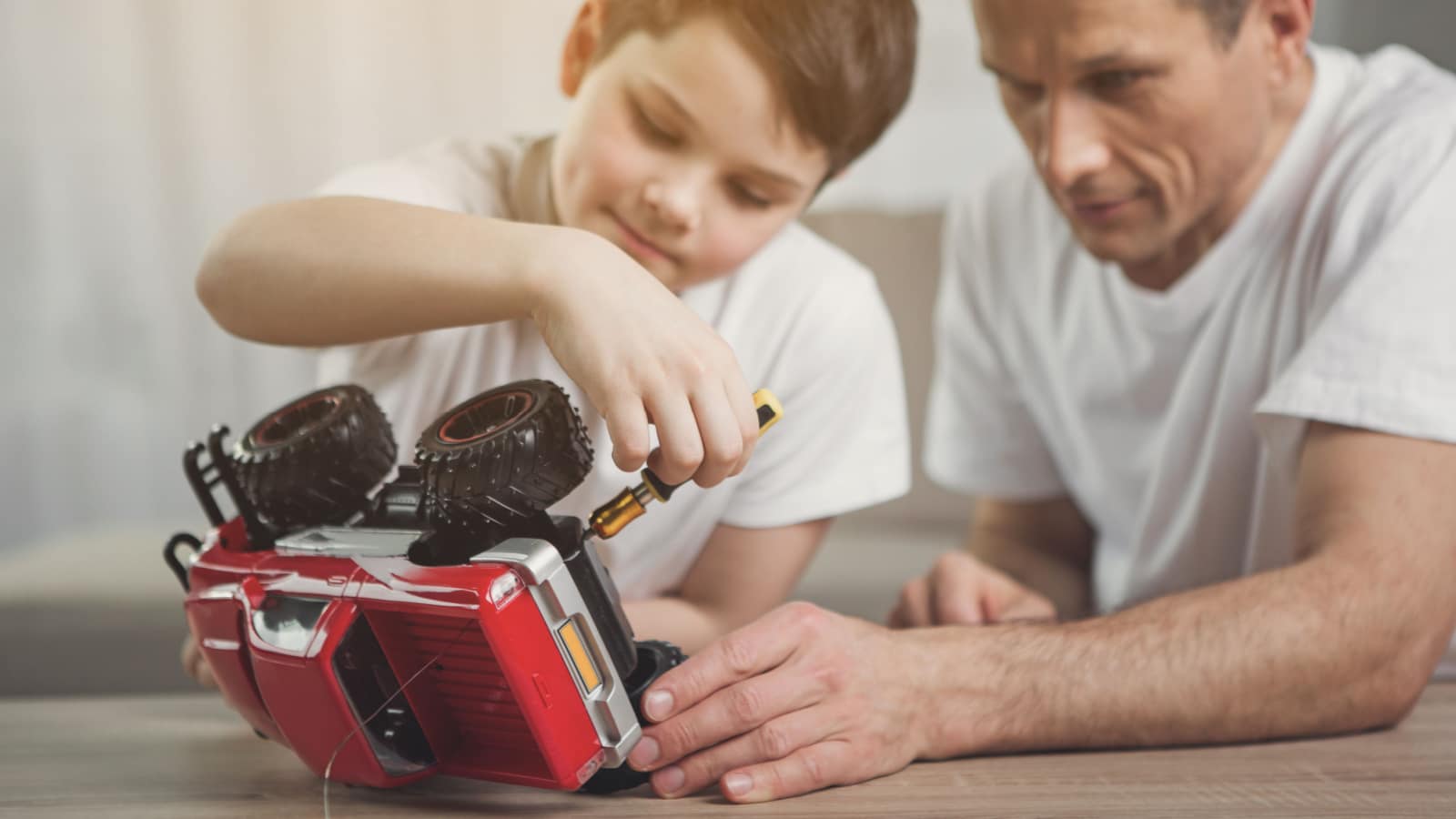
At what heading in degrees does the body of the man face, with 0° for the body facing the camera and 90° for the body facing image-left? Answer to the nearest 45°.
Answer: approximately 45°
